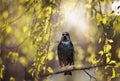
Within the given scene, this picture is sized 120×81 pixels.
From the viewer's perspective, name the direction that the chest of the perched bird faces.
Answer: toward the camera

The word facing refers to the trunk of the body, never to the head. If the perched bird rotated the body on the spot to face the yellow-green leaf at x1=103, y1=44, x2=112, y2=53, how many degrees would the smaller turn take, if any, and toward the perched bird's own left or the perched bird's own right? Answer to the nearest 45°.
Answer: approximately 90° to the perched bird's own left
